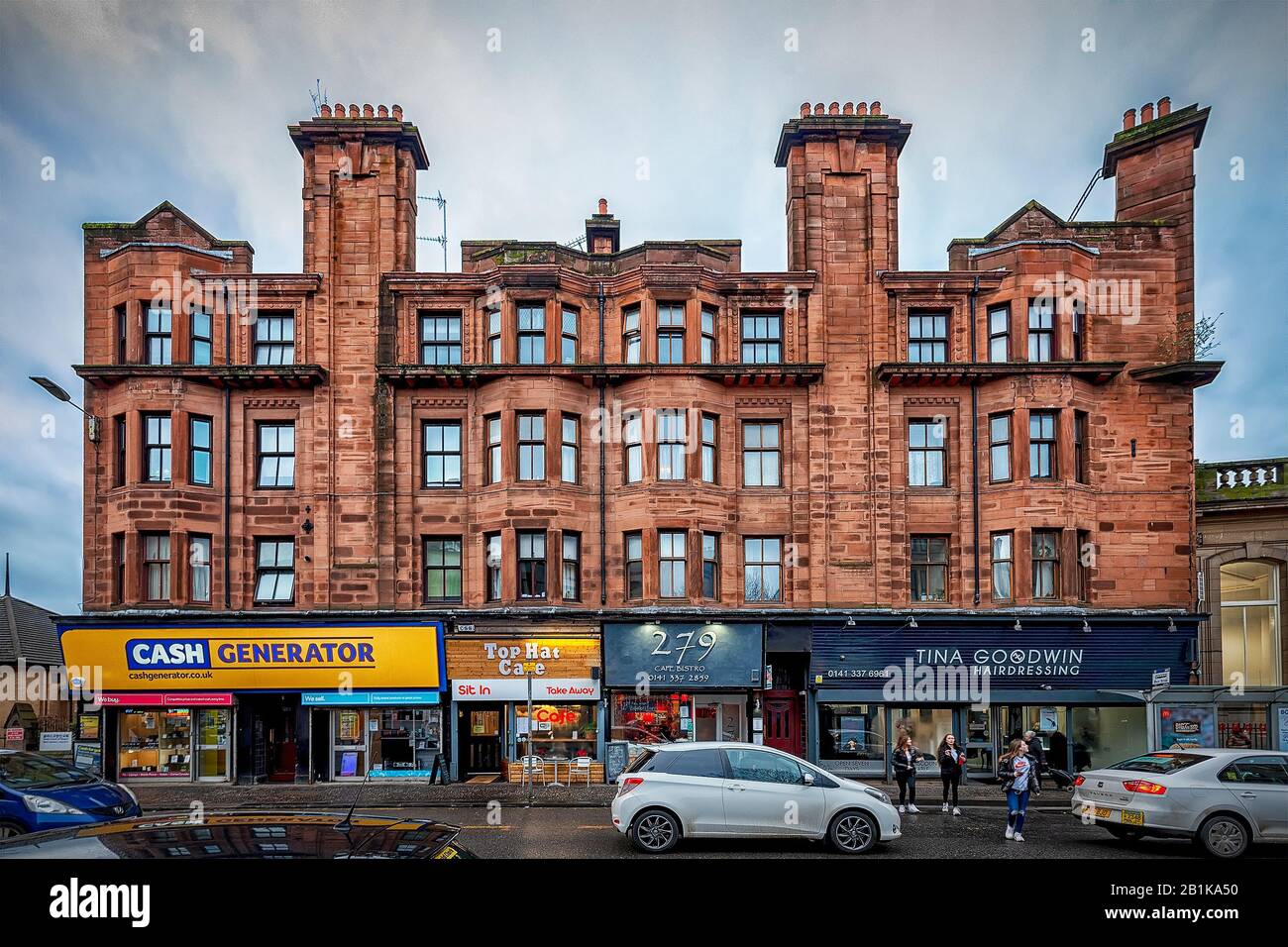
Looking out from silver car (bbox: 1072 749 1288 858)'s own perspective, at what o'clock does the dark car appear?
The dark car is roughly at 5 o'clock from the silver car.

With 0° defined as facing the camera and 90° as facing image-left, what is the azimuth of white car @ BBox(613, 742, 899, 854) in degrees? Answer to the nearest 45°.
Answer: approximately 270°

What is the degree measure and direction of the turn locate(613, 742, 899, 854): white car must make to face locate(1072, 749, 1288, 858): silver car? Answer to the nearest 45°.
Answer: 0° — it already faces it

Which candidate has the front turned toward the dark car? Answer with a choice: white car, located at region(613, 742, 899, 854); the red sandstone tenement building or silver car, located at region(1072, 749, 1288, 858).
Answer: the red sandstone tenement building

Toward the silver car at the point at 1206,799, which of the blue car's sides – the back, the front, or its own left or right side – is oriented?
front

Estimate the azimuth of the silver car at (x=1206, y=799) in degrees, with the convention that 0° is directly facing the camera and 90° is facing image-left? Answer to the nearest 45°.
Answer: approximately 225°

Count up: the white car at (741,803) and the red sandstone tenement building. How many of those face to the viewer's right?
1

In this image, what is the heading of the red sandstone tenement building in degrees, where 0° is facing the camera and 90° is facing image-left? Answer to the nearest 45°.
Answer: approximately 0°

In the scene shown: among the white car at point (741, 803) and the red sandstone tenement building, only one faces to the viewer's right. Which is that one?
the white car

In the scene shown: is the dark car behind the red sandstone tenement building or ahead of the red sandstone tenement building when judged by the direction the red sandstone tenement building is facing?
ahead
